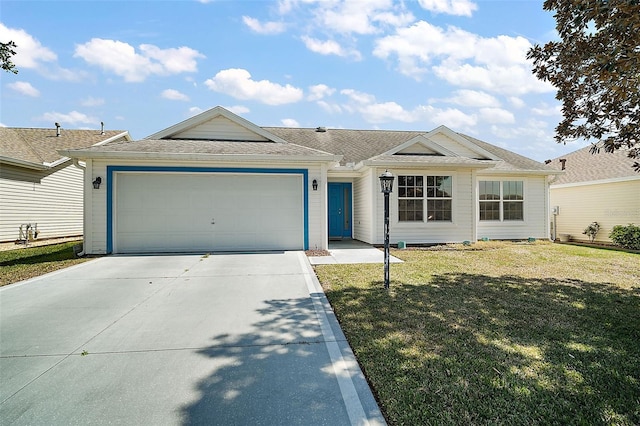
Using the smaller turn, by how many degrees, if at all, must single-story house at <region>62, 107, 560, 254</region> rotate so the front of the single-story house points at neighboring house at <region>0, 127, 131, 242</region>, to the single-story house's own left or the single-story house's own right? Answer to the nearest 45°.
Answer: approximately 135° to the single-story house's own right

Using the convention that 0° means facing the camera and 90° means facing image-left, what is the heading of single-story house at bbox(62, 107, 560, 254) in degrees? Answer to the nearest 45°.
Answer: approximately 0°

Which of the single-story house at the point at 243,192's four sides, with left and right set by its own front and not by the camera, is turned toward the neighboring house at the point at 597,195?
left

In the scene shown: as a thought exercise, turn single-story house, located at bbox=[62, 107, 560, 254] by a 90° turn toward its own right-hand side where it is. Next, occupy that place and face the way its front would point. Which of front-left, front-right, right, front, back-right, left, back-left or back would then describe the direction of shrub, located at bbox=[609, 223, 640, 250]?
back
